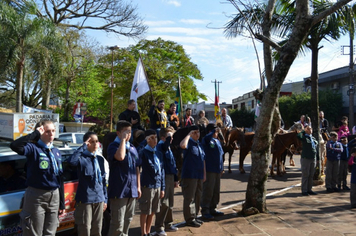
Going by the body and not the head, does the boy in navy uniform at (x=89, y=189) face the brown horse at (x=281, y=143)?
no

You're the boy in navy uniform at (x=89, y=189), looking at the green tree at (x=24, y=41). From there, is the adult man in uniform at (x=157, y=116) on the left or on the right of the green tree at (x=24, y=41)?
right

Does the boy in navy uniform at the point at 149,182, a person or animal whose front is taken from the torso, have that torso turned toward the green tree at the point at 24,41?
no

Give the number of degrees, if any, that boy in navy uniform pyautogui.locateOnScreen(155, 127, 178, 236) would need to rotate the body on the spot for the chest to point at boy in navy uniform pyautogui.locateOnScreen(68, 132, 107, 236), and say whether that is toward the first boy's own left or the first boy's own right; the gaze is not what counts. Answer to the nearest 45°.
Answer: approximately 90° to the first boy's own right

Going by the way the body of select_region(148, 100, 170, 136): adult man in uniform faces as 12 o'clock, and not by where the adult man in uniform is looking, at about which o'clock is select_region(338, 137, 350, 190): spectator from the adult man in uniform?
The spectator is roughly at 10 o'clock from the adult man in uniform.

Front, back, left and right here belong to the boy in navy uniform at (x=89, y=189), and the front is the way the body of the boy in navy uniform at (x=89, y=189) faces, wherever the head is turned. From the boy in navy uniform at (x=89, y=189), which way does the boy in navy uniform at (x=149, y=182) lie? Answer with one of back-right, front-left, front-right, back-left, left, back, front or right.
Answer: left

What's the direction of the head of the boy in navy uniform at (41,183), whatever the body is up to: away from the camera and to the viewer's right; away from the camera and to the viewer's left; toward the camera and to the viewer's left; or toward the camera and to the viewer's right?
toward the camera and to the viewer's right

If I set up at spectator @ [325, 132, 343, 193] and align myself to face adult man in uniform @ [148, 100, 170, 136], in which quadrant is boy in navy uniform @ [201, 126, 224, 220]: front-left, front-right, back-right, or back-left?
front-left
